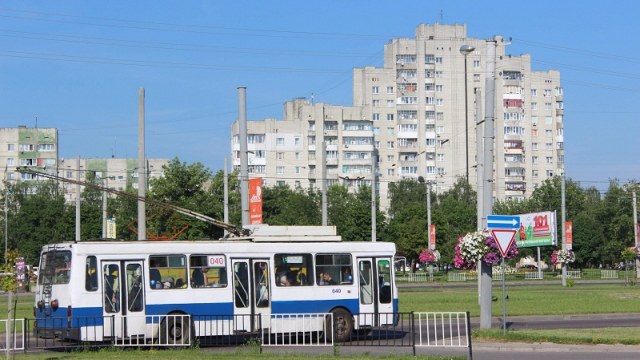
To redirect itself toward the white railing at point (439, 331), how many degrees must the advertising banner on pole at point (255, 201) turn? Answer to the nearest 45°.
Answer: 0° — it already faces it

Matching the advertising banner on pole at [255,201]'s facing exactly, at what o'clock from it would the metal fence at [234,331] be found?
The metal fence is roughly at 12 o'clock from the advertising banner on pole.

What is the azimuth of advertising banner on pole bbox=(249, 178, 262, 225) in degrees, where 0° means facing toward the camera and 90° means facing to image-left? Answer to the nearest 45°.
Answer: approximately 0°

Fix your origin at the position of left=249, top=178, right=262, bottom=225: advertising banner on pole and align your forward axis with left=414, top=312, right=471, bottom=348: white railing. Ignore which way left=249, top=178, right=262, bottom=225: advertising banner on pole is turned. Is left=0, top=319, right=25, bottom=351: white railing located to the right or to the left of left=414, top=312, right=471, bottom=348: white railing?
right
